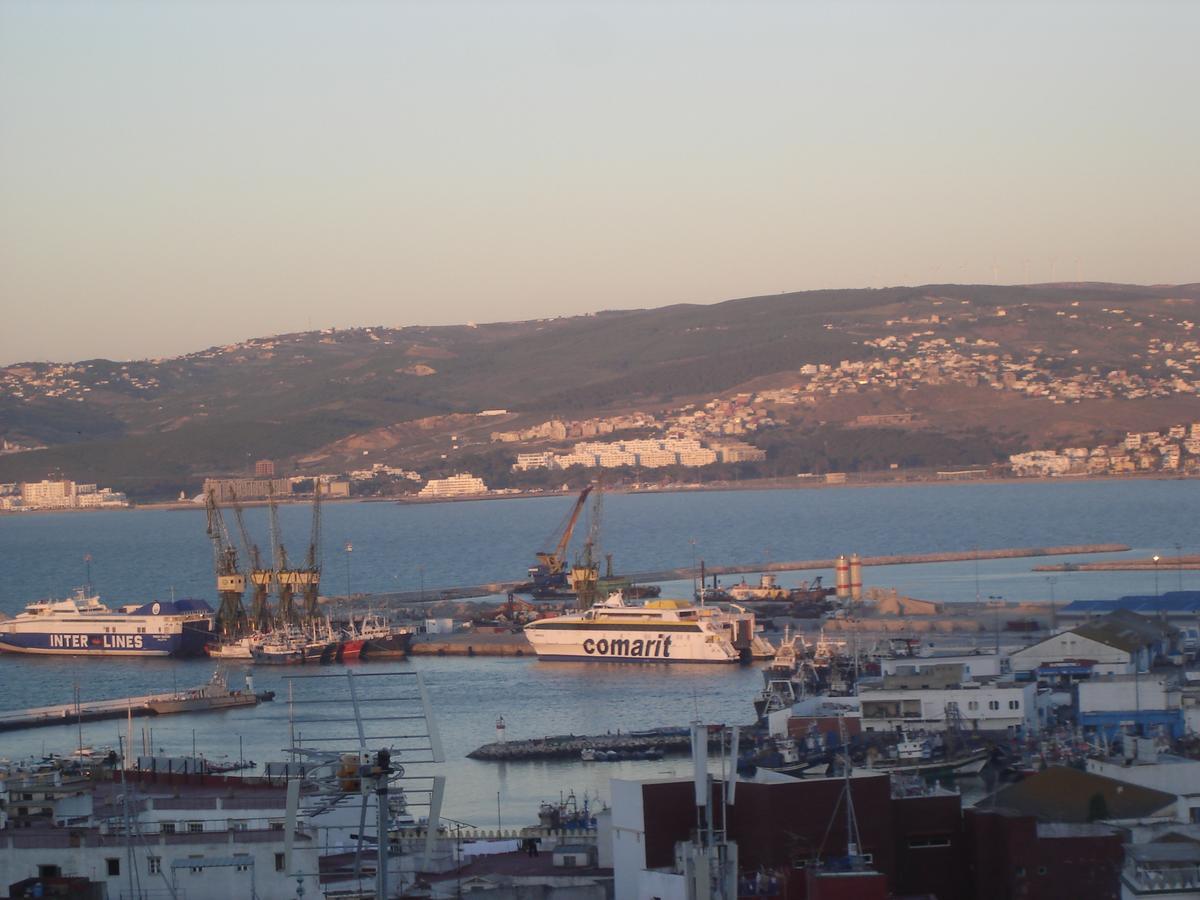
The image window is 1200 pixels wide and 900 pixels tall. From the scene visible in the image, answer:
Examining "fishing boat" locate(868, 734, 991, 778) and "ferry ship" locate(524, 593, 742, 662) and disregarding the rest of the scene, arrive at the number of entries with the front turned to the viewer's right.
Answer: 1

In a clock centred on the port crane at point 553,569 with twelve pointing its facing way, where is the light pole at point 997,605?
The light pole is roughly at 2 o'clock from the port crane.

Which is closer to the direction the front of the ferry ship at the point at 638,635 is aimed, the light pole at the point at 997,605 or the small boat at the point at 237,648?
the small boat

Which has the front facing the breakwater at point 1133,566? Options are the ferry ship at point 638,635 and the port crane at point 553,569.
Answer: the port crane

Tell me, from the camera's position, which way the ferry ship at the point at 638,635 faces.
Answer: facing to the left of the viewer

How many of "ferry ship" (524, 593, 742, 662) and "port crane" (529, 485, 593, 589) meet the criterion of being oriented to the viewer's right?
1

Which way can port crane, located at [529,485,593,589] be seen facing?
to the viewer's right

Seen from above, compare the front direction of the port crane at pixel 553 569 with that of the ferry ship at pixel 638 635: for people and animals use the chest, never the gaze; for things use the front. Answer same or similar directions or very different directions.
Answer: very different directions

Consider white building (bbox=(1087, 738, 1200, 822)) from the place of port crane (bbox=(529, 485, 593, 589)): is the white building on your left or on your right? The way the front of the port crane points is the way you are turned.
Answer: on your right

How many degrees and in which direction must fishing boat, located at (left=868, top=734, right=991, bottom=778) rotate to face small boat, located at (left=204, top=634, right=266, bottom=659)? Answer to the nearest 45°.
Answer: approximately 135° to its left

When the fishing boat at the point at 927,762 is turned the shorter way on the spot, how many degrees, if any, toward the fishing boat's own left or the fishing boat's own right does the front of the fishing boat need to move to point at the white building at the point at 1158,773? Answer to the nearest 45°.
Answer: approximately 45° to the fishing boat's own right

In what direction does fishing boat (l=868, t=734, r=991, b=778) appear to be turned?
to the viewer's right

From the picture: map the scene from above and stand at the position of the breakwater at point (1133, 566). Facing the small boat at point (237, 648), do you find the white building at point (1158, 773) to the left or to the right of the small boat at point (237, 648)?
left

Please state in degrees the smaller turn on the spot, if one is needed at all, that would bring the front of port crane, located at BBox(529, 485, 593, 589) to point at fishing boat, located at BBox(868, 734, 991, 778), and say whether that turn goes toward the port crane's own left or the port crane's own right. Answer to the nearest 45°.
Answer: approximately 90° to the port crane's own right

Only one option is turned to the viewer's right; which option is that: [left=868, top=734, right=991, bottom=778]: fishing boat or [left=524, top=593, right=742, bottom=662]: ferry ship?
the fishing boat

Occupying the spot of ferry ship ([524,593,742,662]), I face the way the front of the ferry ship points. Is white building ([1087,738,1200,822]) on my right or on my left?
on my left
